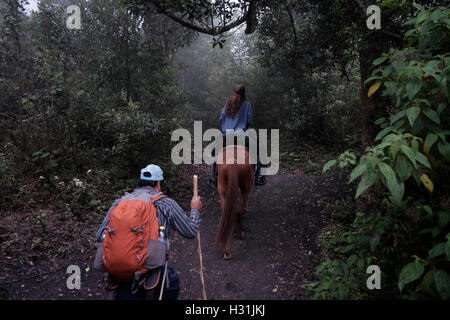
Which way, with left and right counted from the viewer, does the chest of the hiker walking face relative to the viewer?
facing away from the viewer and to the right of the viewer

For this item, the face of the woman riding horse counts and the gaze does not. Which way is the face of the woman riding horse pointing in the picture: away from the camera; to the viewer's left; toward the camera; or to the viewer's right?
away from the camera

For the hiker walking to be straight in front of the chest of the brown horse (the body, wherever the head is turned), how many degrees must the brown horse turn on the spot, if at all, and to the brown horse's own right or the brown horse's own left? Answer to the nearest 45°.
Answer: approximately 180°

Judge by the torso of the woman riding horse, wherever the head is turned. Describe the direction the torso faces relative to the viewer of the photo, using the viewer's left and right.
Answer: facing away from the viewer

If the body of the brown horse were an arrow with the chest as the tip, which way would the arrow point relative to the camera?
away from the camera
